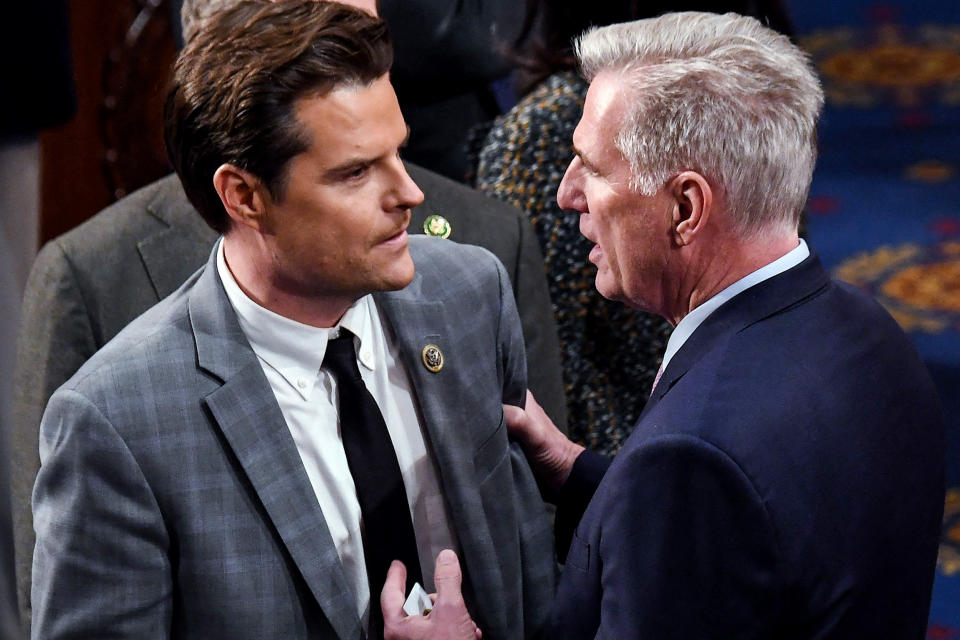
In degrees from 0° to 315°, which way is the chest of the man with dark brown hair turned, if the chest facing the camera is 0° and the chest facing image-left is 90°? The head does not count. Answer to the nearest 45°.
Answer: approximately 315°
